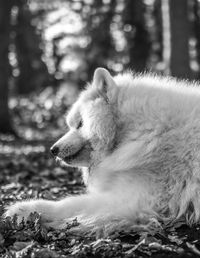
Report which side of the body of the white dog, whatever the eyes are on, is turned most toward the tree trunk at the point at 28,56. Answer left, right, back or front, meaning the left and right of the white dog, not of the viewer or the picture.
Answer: right

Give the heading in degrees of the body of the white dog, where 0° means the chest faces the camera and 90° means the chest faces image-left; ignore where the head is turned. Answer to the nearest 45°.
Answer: approximately 90°

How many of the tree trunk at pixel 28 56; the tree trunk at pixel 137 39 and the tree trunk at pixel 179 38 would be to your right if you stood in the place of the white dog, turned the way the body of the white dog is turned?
3

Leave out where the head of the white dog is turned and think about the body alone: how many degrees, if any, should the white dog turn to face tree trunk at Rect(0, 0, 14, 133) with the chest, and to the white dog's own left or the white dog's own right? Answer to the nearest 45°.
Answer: approximately 90° to the white dog's own right

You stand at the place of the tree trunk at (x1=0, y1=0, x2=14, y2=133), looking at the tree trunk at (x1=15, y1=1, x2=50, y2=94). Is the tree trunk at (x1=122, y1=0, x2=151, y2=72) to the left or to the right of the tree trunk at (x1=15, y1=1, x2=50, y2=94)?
right

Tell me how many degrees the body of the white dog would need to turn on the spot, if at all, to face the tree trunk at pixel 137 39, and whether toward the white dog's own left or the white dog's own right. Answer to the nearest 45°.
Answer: approximately 90° to the white dog's own right

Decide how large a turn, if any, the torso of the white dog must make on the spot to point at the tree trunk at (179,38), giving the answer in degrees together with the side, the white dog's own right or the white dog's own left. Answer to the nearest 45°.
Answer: approximately 90° to the white dog's own right
